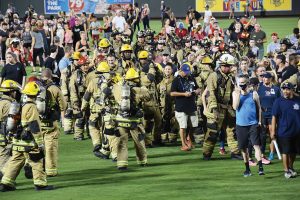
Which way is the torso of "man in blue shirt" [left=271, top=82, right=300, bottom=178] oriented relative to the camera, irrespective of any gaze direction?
toward the camera

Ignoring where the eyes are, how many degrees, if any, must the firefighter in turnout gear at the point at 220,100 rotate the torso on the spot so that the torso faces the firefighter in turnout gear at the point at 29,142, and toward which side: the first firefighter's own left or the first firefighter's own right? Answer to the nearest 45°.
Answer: approximately 90° to the first firefighter's own right

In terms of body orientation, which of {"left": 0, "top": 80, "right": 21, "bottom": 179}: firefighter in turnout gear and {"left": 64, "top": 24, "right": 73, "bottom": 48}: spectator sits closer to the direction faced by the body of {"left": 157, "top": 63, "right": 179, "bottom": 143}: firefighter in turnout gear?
the firefighter in turnout gear

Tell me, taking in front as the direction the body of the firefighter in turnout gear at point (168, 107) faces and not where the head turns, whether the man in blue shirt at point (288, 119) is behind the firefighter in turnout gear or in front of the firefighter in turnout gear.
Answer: in front

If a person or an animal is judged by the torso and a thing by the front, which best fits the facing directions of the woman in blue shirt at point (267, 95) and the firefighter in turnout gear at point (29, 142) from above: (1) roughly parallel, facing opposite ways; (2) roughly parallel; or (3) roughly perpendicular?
roughly perpendicular

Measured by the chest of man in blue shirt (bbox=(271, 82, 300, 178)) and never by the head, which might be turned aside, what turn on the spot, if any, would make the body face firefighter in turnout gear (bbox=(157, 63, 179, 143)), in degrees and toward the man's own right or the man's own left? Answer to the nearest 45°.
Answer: approximately 135° to the man's own right

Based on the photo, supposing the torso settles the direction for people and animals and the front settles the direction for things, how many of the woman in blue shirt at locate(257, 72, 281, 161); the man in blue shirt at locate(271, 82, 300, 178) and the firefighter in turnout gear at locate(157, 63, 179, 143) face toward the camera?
3

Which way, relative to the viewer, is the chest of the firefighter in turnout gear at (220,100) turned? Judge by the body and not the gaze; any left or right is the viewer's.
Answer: facing the viewer and to the right of the viewer

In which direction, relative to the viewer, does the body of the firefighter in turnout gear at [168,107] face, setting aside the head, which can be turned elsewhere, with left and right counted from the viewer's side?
facing the viewer

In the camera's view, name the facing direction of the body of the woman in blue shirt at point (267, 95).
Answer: toward the camera
